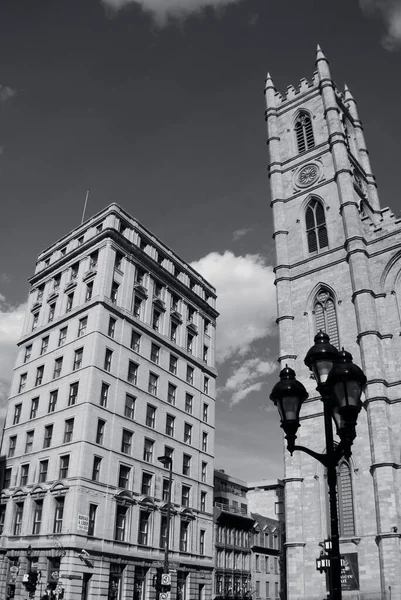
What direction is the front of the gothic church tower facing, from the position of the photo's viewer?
facing the viewer and to the left of the viewer

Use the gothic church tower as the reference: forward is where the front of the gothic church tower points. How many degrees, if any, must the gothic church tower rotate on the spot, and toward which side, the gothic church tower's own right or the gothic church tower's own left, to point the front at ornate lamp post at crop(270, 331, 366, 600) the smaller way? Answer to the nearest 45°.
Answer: approximately 45° to the gothic church tower's own left

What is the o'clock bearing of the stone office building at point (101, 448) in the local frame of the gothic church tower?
The stone office building is roughly at 2 o'clock from the gothic church tower.

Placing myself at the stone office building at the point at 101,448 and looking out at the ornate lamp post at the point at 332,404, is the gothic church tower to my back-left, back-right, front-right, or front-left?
front-left

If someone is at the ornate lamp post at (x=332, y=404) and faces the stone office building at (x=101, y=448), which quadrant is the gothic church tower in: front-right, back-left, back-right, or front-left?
front-right

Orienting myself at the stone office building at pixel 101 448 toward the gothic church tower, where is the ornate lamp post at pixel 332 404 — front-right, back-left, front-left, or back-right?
front-right
